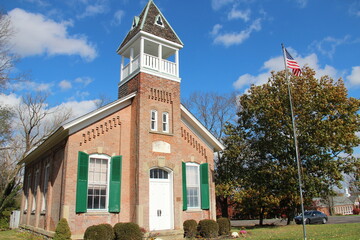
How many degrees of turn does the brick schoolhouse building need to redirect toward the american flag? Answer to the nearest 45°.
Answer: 0° — it already faces it

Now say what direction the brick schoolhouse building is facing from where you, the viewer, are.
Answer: facing the viewer and to the right of the viewer

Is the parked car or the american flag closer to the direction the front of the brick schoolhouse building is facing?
the american flag

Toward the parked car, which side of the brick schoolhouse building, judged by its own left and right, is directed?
left

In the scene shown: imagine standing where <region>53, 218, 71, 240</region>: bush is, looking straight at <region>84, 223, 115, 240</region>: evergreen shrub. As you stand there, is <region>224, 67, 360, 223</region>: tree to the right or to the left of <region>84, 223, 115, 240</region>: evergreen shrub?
left
